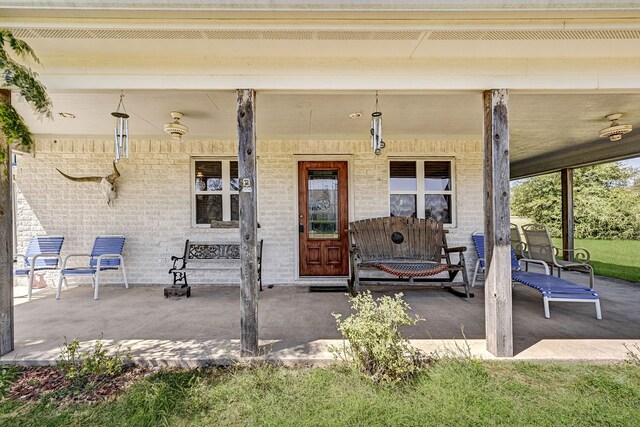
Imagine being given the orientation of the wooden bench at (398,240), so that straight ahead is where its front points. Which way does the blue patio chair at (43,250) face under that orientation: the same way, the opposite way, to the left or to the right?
the same way

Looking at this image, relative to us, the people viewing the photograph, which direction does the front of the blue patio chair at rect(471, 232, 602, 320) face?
facing the viewer and to the right of the viewer

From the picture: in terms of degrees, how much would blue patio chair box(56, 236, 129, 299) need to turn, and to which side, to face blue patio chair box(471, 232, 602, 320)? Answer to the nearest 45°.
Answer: approximately 90° to its left

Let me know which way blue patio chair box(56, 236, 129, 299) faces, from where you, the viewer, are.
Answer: facing the viewer and to the left of the viewer

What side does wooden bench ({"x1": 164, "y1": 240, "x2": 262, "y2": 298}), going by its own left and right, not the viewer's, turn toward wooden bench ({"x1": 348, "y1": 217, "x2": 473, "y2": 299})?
left

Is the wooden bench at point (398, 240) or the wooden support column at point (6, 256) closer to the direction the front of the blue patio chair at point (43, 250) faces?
the wooden support column

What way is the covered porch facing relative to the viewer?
toward the camera

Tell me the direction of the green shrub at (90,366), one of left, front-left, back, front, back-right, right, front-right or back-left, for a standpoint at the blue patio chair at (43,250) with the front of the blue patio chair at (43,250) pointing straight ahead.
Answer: front-left

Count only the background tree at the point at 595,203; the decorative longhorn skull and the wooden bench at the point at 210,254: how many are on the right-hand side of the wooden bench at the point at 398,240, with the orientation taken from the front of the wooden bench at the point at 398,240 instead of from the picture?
2

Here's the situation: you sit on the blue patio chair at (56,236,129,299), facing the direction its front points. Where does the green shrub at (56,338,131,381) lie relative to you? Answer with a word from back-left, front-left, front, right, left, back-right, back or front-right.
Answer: front-left

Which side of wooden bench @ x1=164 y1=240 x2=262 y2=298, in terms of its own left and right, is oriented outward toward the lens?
front

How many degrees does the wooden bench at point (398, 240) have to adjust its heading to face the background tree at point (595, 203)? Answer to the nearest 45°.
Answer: approximately 135° to its left

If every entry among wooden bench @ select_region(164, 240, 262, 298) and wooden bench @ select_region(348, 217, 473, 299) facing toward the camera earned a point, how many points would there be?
2
